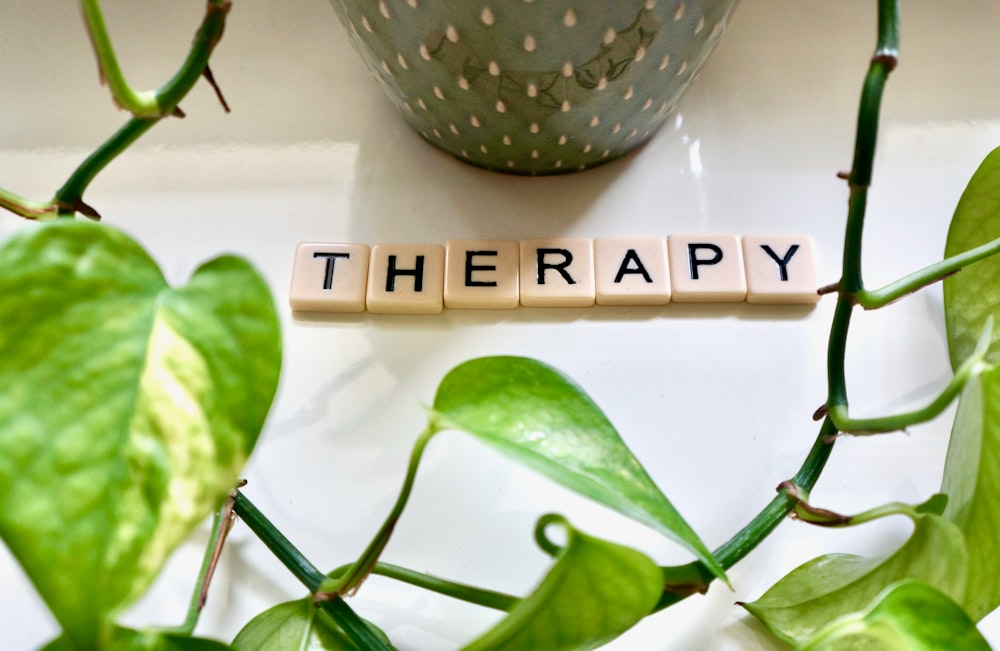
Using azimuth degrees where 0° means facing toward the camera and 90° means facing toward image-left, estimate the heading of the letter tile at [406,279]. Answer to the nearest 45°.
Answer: approximately 0°

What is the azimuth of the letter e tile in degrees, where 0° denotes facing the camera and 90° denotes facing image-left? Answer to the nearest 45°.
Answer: approximately 0°
